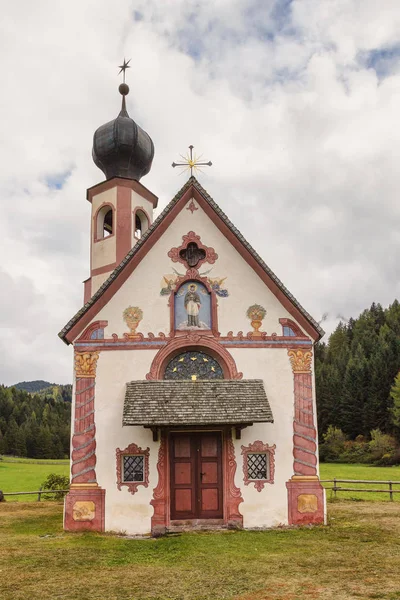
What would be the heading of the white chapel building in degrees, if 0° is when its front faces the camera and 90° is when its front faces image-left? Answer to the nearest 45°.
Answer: approximately 0°
